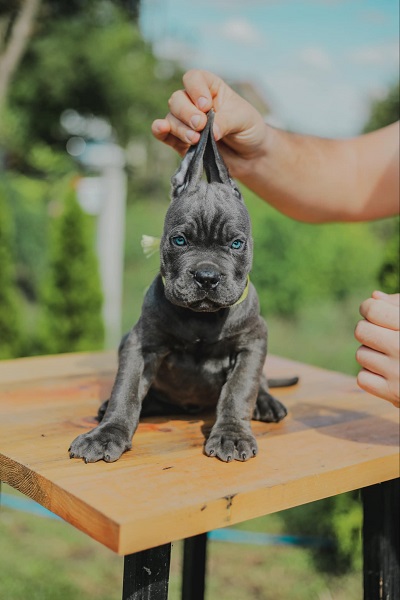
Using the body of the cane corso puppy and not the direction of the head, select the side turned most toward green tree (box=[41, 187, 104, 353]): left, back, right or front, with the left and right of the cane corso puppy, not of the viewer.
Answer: back

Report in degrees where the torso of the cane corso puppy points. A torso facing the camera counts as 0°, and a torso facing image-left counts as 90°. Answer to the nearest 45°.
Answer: approximately 0°

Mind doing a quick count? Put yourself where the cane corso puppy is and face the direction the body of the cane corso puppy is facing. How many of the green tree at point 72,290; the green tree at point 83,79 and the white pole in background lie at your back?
3

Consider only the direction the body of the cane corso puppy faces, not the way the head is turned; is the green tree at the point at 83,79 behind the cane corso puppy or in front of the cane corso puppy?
behind

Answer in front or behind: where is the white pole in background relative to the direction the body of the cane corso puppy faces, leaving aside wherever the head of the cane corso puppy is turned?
behind
